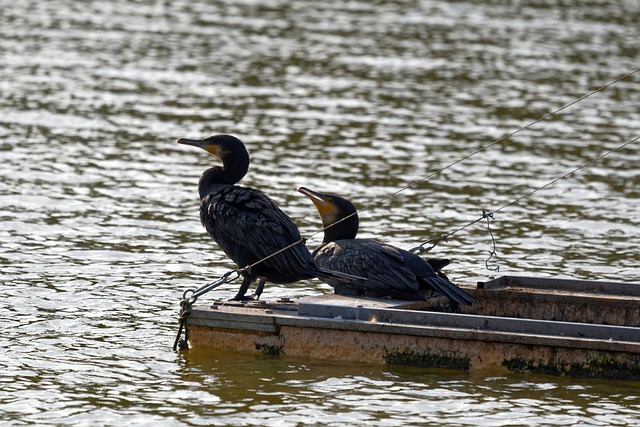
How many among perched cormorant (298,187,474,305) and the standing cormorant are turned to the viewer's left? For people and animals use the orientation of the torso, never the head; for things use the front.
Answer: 2

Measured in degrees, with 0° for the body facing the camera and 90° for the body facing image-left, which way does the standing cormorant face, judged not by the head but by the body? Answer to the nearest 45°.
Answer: approximately 90°

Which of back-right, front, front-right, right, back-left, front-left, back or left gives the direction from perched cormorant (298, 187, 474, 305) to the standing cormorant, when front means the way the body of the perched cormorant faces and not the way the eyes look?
front

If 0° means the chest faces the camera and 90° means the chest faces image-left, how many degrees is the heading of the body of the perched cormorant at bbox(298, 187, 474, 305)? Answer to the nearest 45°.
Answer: approximately 90°

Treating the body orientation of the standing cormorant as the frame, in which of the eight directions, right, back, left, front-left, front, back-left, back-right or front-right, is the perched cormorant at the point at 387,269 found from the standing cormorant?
back
